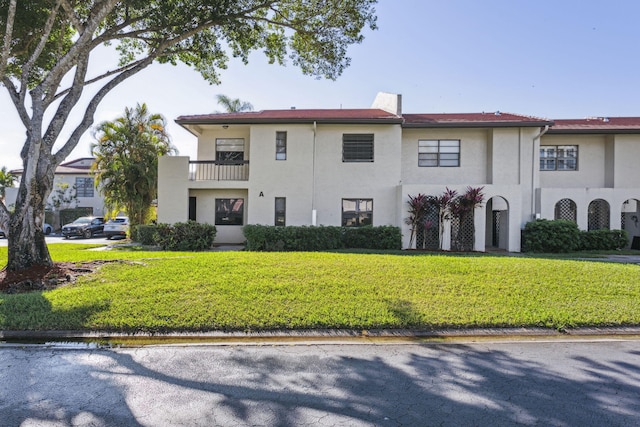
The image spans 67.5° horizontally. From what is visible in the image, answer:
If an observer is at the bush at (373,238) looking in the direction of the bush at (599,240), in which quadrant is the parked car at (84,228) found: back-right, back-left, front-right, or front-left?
back-left

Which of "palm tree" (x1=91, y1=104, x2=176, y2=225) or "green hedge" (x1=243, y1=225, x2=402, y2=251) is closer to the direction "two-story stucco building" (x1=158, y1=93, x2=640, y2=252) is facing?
the green hedge

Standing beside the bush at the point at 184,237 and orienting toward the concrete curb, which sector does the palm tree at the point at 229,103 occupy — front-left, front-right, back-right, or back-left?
back-left

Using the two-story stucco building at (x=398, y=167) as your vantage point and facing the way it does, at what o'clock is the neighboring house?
The neighboring house is roughly at 4 o'clock from the two-story stucco building.

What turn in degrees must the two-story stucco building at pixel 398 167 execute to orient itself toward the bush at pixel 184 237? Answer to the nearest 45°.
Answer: approximately 45° to its right

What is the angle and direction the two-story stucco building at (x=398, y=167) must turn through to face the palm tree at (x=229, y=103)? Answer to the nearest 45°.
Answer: approximately 135° to its right

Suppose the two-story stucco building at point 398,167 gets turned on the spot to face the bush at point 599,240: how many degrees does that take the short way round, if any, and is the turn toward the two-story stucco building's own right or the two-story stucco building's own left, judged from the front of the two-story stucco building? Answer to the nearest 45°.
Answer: approximately 90° to the two-story stucco building's own left

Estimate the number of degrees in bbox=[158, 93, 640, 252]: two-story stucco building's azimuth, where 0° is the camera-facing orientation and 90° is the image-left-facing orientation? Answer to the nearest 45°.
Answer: approximately 0°
